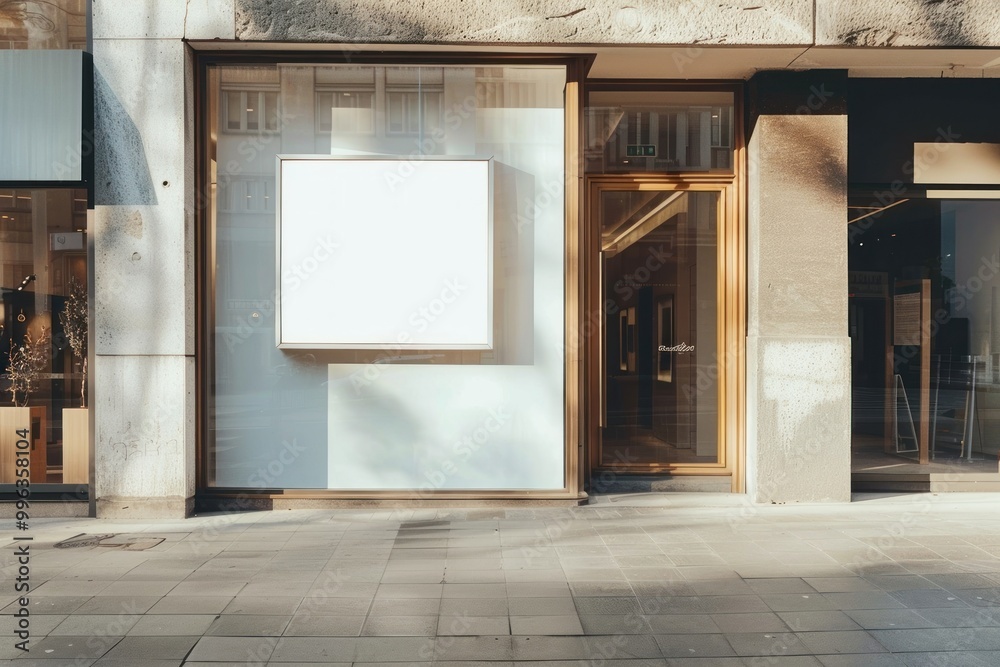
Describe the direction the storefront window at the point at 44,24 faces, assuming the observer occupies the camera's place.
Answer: facing the viewer

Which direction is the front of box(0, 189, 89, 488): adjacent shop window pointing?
toward the camera

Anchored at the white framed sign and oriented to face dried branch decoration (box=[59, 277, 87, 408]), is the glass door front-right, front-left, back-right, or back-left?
back-right

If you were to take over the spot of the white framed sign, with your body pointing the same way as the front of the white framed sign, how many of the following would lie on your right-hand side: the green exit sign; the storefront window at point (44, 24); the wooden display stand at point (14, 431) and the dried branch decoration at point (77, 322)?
3

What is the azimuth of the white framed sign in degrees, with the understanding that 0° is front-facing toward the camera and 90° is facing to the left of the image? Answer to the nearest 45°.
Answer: approximately 0°

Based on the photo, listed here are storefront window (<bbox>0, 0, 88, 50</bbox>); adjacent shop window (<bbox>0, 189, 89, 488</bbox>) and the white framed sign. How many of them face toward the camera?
3

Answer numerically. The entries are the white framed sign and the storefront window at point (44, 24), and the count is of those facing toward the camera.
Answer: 2

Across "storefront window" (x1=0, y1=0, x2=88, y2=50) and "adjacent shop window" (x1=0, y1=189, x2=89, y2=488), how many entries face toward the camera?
2

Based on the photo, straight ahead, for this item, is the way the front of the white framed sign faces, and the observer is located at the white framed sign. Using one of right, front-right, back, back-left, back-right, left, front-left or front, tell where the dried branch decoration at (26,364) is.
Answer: right

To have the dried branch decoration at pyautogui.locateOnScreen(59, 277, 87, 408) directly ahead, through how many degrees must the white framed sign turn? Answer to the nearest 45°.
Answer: approximately 90° to its right

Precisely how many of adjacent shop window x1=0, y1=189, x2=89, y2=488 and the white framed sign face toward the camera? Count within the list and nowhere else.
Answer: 2
